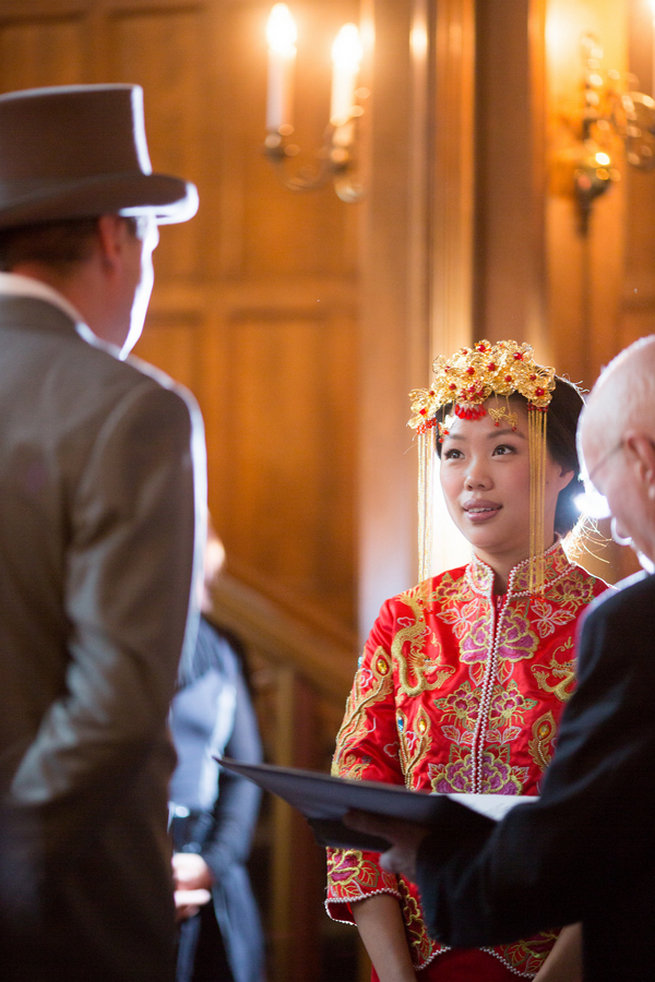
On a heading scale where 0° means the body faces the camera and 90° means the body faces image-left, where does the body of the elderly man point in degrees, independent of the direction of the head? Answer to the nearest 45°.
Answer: approximately 135°

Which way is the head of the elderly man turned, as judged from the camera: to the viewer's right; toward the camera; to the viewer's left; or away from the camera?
to the viewer's left

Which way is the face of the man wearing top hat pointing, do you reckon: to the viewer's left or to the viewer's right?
to the viewer's right

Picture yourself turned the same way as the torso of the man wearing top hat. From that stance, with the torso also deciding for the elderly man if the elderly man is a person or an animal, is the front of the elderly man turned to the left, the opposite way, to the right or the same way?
to the left

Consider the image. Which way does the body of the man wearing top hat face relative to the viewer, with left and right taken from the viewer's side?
facing away from the viewer and to the right of the viewer
